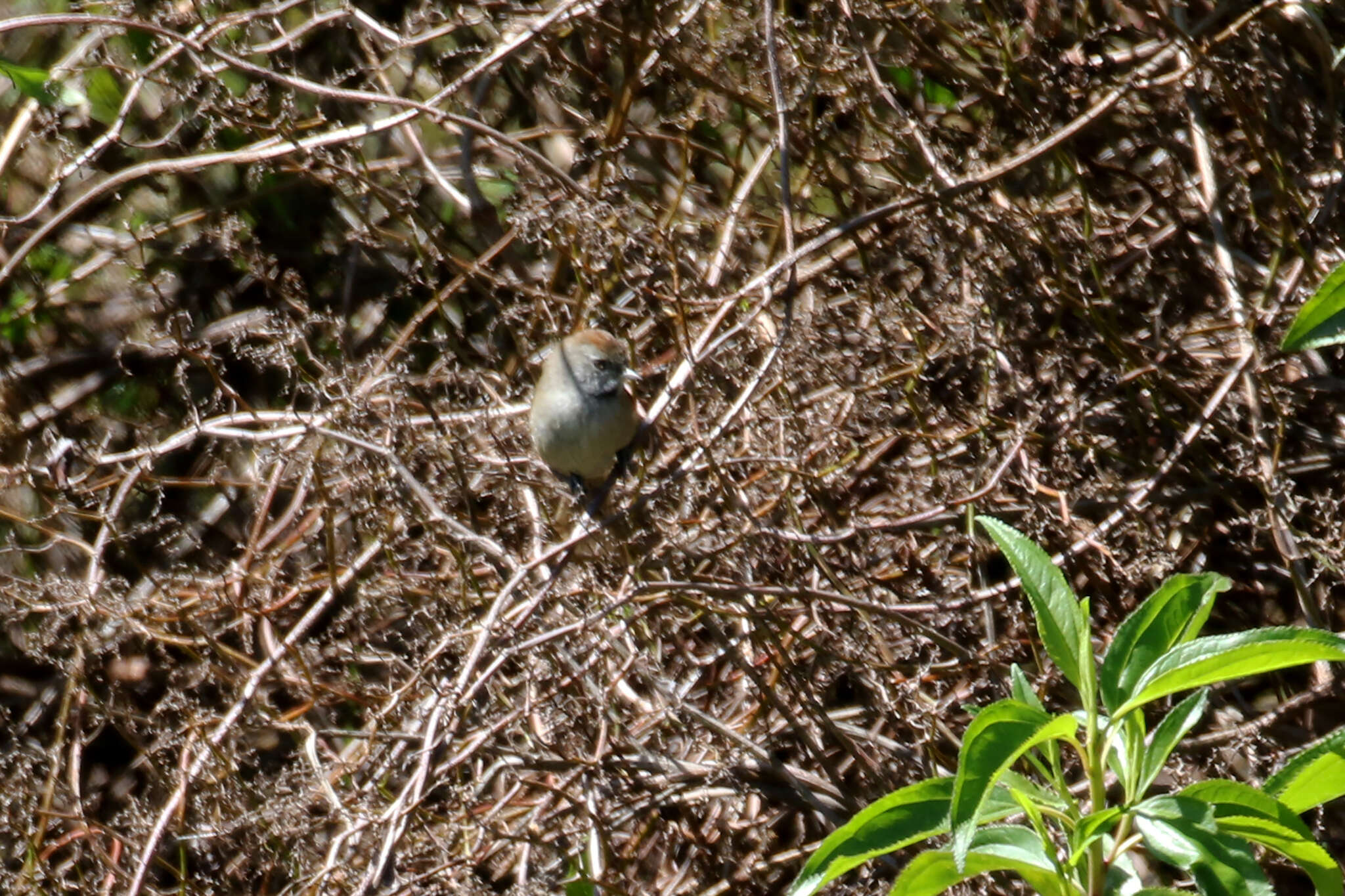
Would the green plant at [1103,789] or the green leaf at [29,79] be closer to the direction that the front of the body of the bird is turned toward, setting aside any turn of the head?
the green plant

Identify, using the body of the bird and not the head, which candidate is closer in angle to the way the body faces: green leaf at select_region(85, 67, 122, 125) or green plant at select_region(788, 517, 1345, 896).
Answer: the green plant

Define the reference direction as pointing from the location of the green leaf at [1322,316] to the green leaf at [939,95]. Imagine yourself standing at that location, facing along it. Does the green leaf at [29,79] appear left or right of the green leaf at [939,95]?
left

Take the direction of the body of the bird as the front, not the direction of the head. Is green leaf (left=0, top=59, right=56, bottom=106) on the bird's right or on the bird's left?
on the bird's right

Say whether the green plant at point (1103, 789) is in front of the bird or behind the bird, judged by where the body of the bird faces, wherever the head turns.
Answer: in front

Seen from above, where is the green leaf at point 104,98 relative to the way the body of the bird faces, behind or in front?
behind

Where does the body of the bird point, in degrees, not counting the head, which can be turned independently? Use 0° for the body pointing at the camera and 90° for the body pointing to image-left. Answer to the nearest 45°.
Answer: approximately 315°

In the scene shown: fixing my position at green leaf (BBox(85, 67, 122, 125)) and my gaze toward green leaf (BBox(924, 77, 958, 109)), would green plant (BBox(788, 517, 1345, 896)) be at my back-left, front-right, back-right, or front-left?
front-right

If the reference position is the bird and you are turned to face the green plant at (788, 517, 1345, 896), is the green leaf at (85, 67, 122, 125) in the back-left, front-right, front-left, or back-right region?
back-right

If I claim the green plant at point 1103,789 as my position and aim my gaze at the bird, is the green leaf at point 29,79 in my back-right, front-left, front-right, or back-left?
front-left
